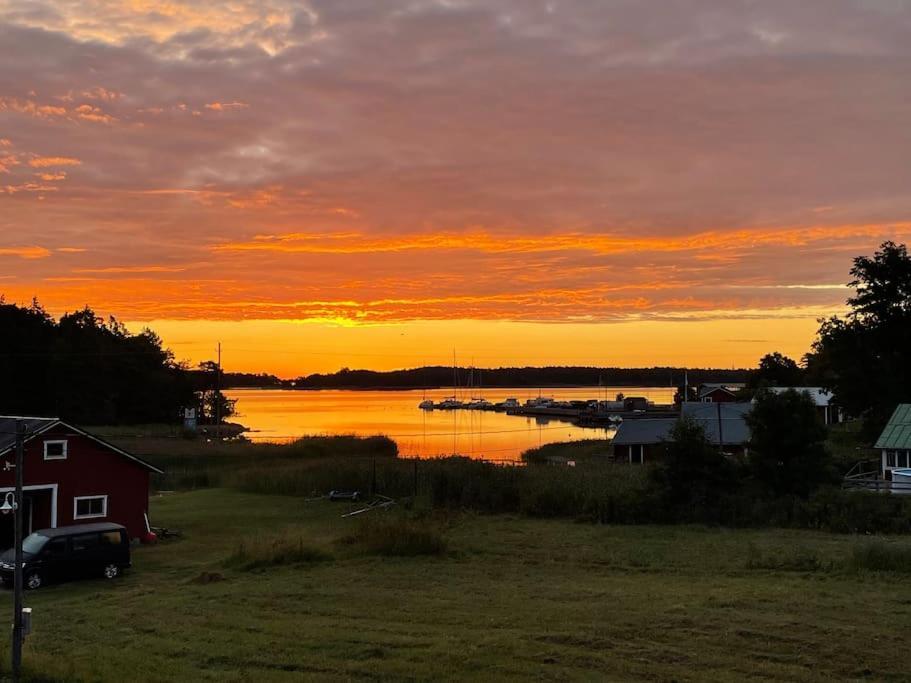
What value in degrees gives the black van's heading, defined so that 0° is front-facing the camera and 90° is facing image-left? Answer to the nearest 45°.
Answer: approximately 45°

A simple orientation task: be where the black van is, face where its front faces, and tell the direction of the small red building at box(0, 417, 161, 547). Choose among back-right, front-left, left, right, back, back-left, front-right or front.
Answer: back-right

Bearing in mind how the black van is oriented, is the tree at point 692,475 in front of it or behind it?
behind

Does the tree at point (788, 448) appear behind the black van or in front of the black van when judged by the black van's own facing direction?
behind

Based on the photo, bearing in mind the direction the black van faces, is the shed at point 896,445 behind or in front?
behind
